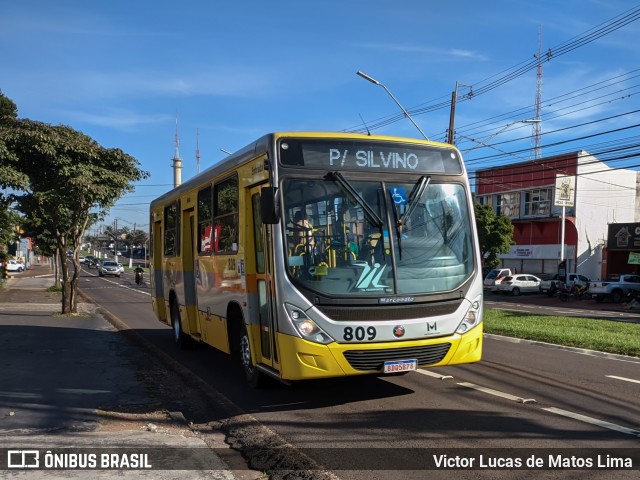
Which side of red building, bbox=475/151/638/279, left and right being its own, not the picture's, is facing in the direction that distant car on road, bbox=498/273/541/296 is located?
front

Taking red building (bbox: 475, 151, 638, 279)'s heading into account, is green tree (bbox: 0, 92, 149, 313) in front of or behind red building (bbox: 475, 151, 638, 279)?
in front

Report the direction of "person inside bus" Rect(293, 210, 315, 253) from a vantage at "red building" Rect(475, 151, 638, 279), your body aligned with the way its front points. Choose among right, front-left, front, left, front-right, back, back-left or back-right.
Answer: front-left

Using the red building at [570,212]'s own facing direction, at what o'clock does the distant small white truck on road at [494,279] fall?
The distant small white truck on road is roughly at 12 o'clock from the red building.

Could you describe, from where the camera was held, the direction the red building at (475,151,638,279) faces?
facing the viewer and to the left of the viewer

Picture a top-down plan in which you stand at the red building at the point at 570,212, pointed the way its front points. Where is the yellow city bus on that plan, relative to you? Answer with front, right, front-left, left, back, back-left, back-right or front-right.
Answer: front-left

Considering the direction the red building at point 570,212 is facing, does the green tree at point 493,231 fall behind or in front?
in front
